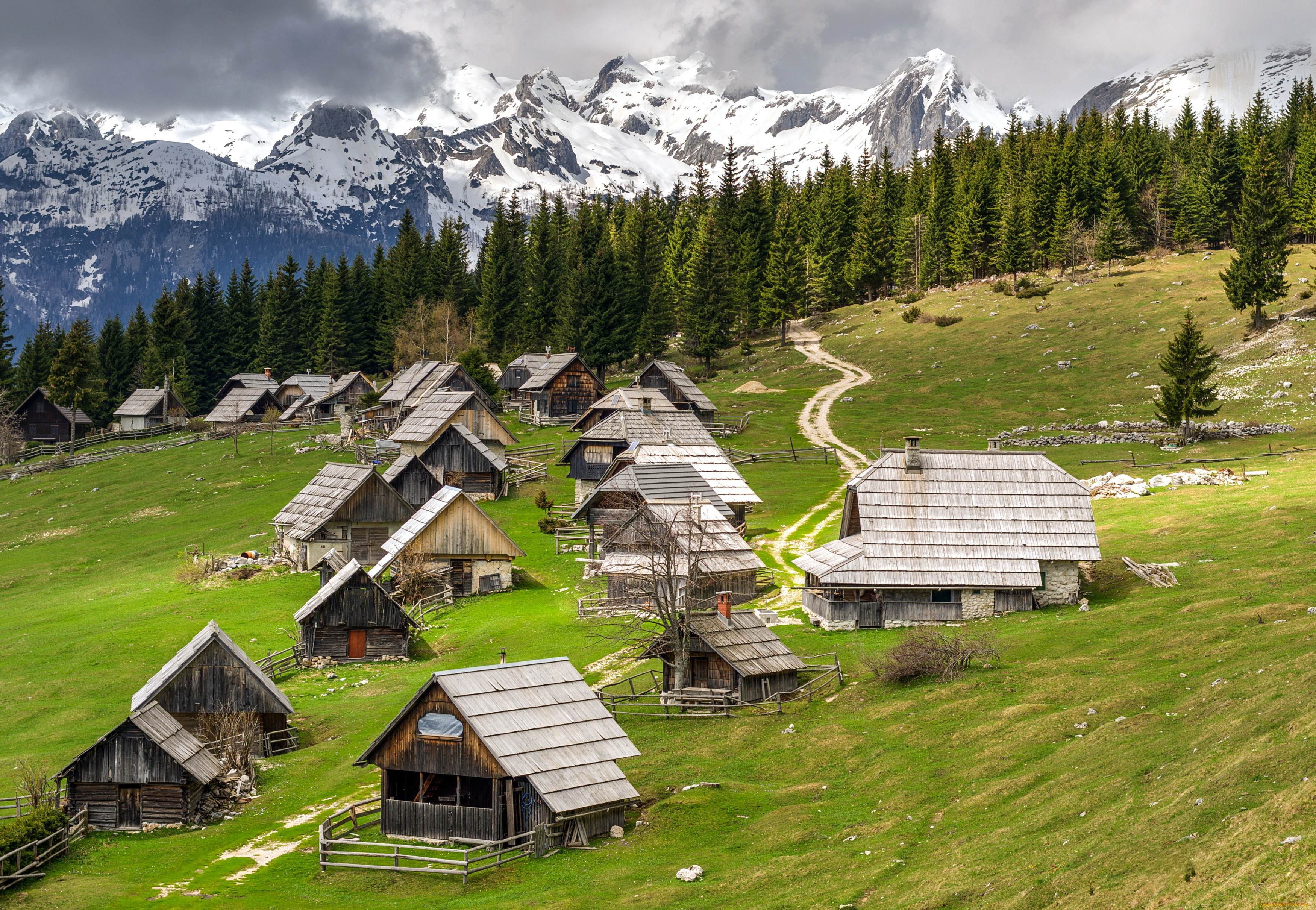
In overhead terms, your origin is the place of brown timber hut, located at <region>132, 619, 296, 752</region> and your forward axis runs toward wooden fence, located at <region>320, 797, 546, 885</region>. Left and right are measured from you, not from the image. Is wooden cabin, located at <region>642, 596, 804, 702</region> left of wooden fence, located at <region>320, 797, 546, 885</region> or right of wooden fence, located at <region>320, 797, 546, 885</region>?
left

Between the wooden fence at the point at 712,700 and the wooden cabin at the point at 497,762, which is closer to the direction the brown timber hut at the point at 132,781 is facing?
the wooden cabin

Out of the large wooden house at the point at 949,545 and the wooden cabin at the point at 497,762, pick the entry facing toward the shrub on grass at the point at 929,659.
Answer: the large wooden house

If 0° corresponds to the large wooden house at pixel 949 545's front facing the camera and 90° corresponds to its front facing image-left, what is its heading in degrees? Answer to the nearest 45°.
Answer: approximately 0°

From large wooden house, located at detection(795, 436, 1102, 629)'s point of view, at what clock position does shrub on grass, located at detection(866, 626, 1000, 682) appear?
The shrub on grass is roughly at 12 o'clock from the large wooden house.

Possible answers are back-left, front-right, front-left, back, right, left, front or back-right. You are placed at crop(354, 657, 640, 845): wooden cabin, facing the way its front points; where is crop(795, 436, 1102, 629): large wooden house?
back

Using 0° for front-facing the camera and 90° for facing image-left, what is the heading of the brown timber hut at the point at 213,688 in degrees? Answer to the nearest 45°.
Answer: approximately 0°

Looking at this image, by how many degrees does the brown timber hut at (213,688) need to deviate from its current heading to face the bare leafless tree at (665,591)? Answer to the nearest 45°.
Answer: approximately 90° to its left

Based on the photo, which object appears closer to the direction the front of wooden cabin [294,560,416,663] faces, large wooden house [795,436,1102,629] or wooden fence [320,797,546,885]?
the wooden fence
